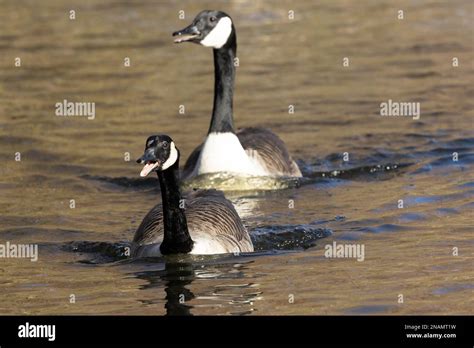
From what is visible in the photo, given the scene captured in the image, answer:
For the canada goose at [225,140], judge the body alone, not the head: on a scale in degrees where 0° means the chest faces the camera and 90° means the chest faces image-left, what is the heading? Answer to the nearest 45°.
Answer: approximately 45°

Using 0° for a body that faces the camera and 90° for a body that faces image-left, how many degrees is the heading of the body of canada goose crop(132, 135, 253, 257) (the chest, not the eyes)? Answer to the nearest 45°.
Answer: approximately 45°
